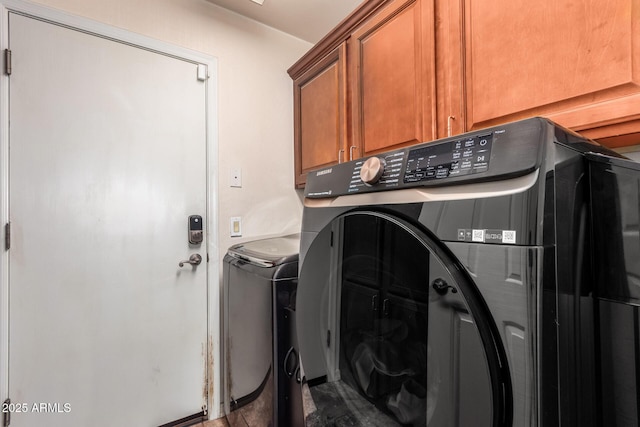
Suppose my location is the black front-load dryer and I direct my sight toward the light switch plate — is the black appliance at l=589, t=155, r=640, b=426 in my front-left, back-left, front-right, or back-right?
back-right

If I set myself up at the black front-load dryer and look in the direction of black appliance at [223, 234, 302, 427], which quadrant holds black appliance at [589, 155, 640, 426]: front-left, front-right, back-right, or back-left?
back-right

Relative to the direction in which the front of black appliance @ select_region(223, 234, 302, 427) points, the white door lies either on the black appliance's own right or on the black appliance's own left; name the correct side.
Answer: on the black appliance's own right

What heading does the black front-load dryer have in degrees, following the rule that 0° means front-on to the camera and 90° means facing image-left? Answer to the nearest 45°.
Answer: approximately 45°

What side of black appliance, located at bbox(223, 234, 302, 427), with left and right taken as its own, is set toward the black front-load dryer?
left
